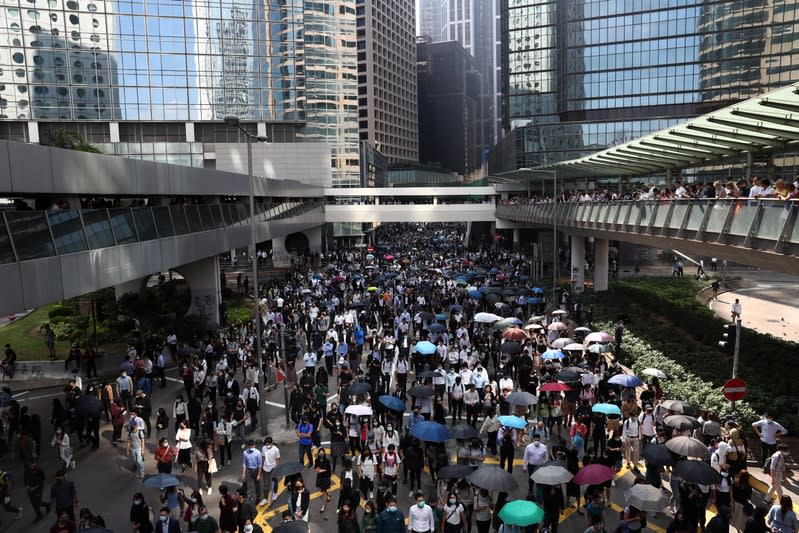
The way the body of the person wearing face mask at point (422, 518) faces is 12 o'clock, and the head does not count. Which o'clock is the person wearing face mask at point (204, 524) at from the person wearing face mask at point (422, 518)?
the person wearing face mask at point (204, 524) is roughly at 3 o'clock from the person wearing face mask at point (422, 518).

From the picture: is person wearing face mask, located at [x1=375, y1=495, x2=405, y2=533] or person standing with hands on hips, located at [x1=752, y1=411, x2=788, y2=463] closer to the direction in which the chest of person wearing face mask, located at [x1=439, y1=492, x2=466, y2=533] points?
the person wearing face mask

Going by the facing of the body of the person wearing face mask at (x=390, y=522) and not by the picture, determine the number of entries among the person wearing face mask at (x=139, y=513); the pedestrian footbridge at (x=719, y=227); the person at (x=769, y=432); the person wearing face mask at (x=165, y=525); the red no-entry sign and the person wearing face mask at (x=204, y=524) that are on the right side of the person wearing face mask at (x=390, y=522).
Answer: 3

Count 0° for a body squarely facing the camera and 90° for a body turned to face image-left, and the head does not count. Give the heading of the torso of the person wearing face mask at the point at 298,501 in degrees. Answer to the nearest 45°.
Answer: approximately 0°

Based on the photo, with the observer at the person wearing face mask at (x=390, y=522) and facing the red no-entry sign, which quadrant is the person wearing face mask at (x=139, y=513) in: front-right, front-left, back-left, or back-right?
back-left

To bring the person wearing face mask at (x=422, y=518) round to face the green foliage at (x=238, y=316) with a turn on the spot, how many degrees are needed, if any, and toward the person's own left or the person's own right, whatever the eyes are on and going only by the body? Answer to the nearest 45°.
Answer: approximately 180°

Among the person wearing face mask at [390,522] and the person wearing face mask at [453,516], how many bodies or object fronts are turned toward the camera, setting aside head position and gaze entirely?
2

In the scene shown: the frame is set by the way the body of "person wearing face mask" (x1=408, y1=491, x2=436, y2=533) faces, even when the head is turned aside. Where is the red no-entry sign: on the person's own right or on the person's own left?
on the person's own left

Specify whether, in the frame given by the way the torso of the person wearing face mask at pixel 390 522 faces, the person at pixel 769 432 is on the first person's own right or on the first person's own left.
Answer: on the first person's own left

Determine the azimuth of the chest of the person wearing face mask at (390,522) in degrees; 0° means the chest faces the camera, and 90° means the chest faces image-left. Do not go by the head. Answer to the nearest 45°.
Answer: approximately 0°
